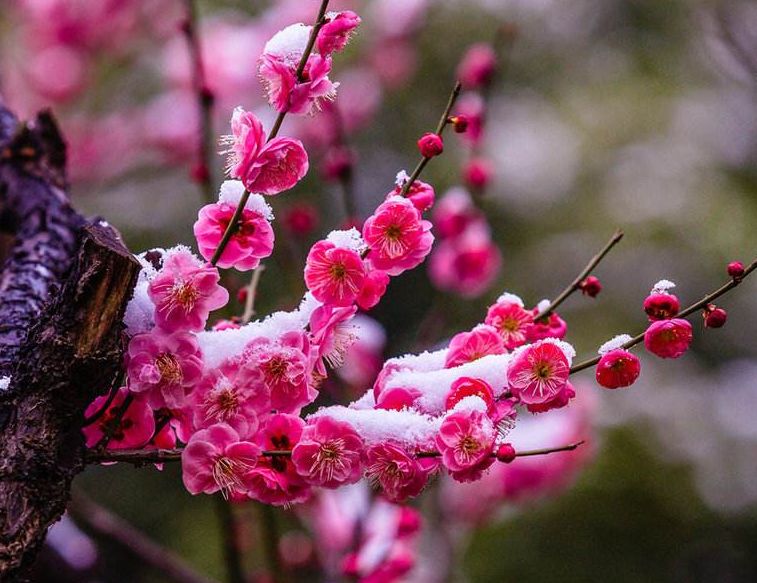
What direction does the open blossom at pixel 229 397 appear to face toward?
toward the camera
